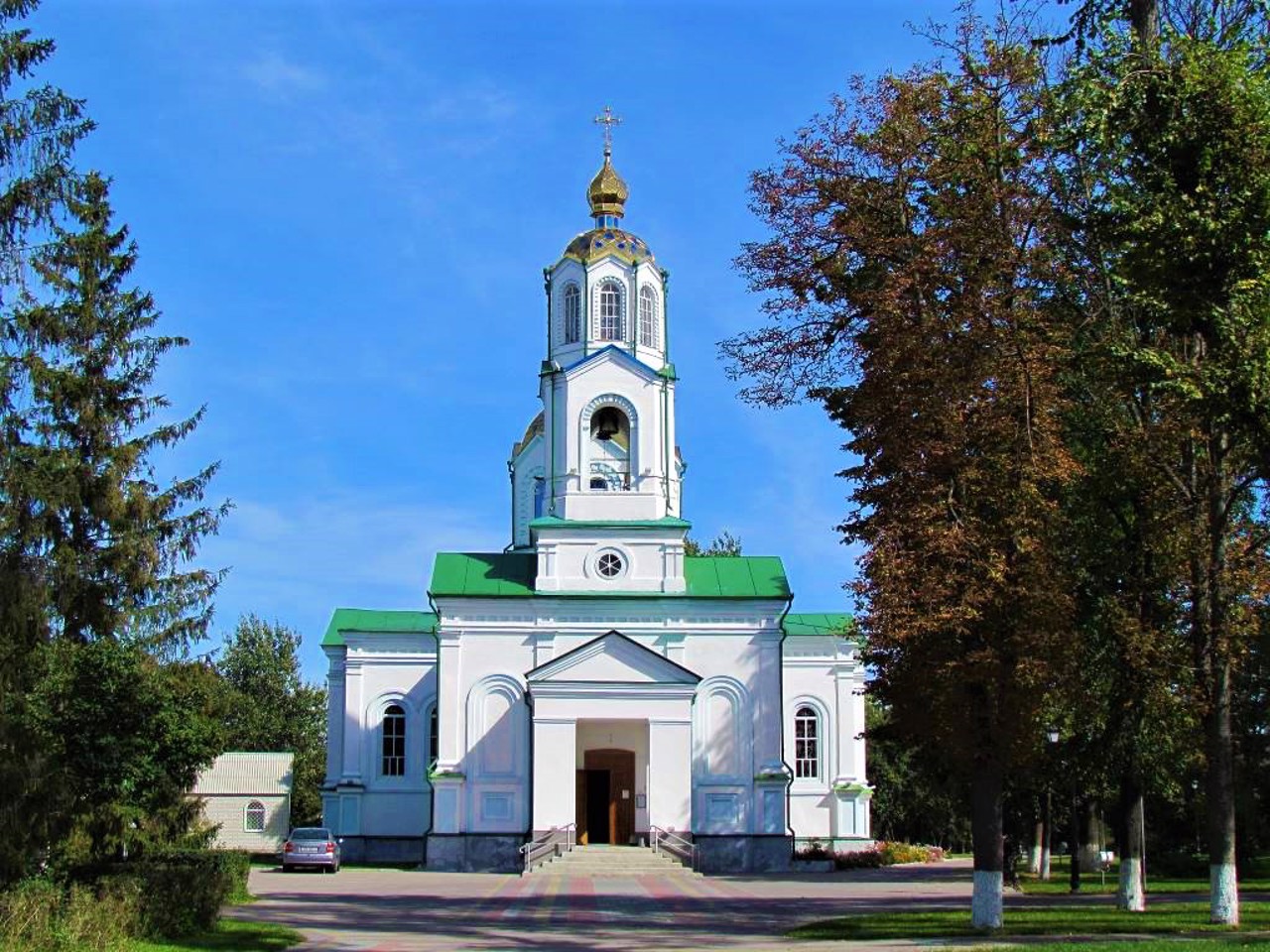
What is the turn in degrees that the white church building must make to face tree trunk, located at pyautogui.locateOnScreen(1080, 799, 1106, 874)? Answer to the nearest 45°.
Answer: approximately 90° to its left

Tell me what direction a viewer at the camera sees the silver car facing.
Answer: facing away from the viewer

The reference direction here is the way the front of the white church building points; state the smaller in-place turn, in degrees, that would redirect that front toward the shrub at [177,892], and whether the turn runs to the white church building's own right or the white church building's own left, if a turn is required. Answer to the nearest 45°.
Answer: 0° — it already faces it

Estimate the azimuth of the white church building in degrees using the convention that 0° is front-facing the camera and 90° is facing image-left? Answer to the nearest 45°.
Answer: approximately 0°

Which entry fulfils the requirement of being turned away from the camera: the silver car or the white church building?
the silver car
